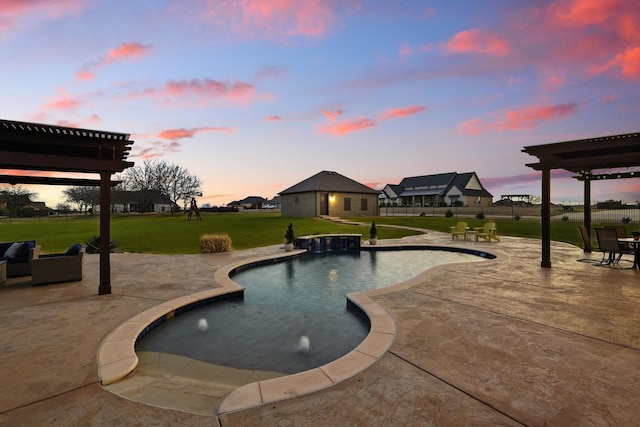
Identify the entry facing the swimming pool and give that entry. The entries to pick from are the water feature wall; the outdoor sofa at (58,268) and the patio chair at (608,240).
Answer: the water feature wall

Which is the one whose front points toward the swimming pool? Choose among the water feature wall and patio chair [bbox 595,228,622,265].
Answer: the water feature wall

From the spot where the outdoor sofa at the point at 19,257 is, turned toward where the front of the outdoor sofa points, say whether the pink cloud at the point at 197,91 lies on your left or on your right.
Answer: on your left

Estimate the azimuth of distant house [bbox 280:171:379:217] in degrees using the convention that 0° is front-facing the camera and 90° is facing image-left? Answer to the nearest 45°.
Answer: approximately 315°

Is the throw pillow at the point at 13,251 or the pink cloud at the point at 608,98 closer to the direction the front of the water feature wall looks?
the throw pillow
